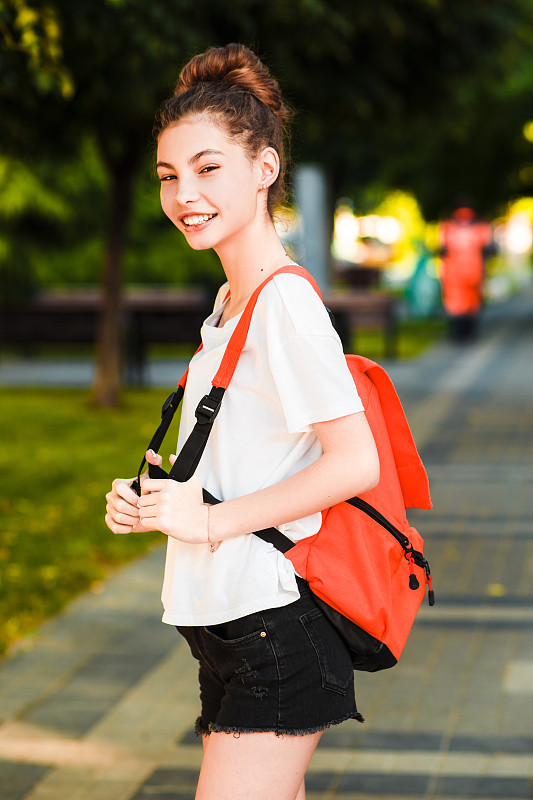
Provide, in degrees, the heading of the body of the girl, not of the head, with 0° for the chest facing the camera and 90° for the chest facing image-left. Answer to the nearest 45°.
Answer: approximately 45°

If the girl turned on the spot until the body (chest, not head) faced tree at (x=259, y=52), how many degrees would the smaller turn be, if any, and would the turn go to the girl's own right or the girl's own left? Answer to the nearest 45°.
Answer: approximately 135° to the girl's own right

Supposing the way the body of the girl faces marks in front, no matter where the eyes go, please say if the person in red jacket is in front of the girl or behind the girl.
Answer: behind
